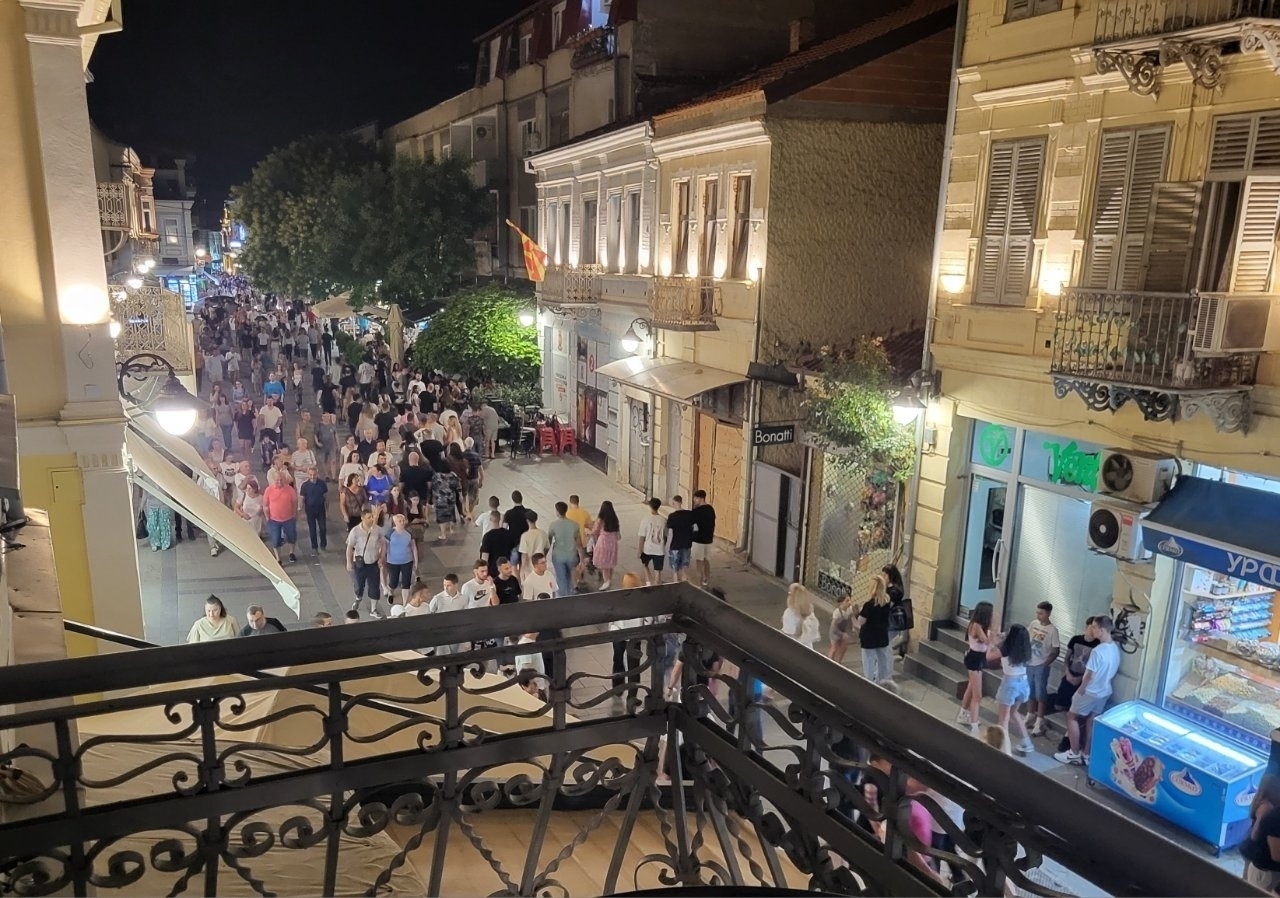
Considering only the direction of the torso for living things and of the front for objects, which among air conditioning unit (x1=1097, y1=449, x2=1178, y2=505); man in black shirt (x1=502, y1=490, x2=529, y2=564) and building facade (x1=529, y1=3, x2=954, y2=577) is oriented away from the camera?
the man in black shirt

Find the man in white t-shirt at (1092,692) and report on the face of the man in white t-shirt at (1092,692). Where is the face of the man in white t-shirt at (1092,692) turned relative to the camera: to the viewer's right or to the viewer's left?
to the viewer's left

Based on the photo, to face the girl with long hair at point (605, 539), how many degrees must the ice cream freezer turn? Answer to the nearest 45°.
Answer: approximately 45° to its right

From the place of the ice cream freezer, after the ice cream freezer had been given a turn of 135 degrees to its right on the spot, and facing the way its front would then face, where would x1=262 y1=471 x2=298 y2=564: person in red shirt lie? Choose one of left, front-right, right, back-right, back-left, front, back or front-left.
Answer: left
